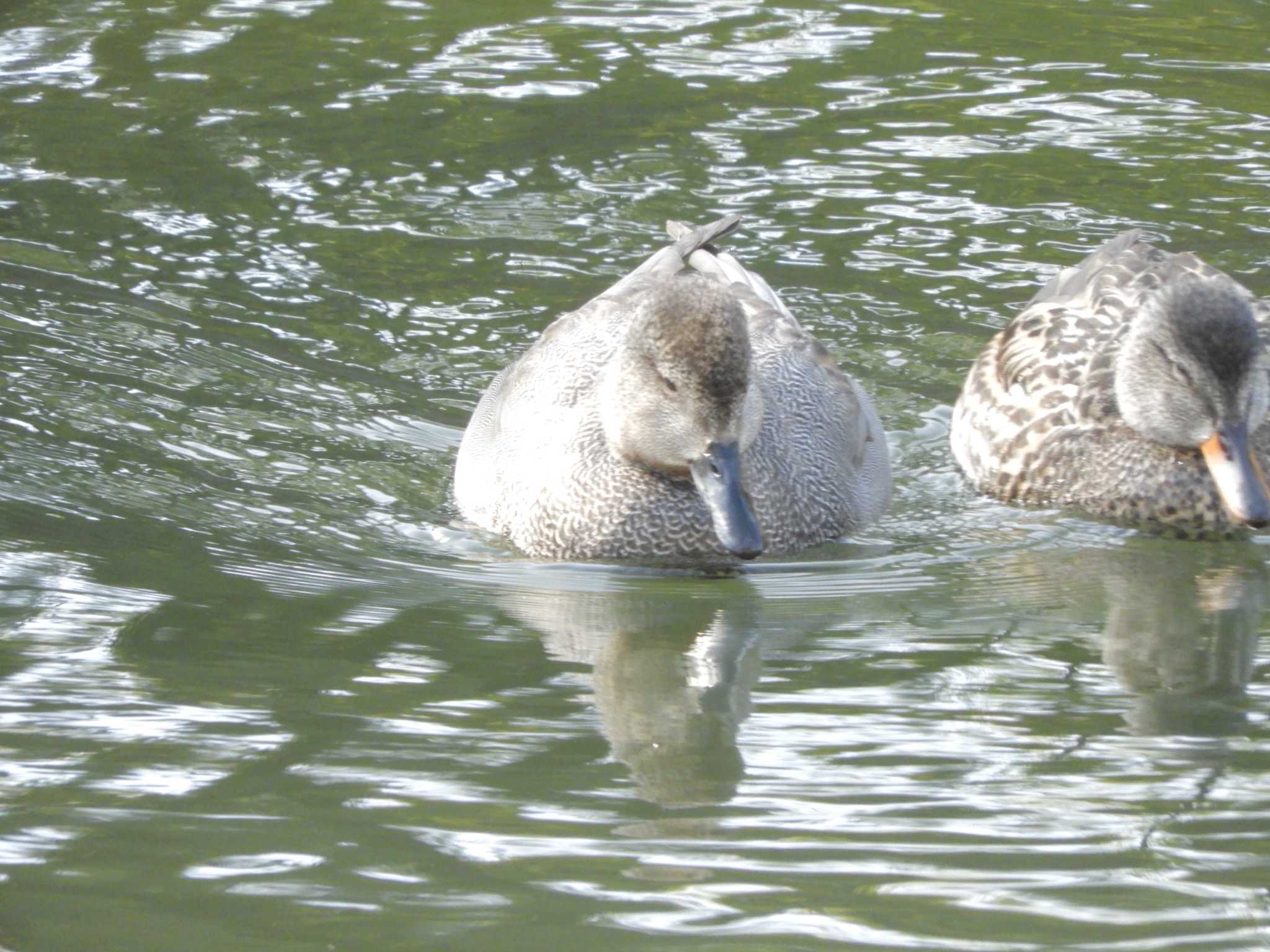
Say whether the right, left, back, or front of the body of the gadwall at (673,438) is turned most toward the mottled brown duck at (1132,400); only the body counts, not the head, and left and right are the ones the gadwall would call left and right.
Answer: left

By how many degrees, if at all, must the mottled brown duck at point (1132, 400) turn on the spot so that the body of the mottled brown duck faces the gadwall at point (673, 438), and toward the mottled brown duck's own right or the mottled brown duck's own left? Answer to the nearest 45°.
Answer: approximately 90° to the mottled brown duck's own right

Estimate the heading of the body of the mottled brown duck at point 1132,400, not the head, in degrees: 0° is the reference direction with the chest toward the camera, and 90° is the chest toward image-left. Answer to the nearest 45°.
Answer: approximately 315°

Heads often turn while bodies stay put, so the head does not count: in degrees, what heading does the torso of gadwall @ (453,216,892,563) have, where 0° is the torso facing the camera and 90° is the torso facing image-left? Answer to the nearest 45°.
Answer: approximately 0°
